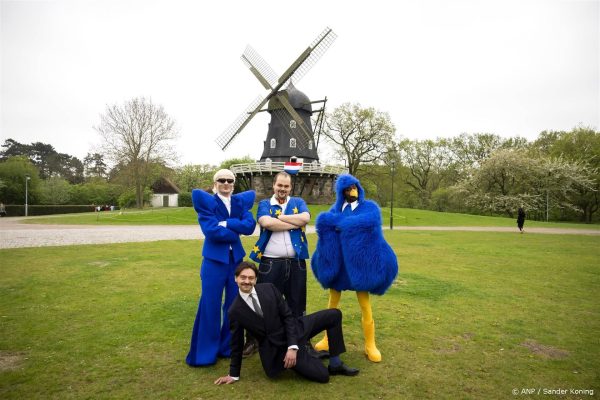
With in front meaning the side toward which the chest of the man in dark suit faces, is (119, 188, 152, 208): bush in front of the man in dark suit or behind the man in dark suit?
behind

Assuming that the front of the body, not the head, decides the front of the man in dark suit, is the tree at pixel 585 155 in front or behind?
behind

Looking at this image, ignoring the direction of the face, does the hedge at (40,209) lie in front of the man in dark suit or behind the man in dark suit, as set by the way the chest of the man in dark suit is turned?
behind

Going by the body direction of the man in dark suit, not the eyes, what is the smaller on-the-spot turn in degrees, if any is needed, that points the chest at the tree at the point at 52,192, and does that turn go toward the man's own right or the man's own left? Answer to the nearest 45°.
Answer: approximately 135° to the man's own right

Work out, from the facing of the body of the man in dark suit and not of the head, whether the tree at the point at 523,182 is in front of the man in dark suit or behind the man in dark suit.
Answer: behind

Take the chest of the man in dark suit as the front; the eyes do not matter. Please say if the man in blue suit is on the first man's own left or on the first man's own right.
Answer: on the first man's own right

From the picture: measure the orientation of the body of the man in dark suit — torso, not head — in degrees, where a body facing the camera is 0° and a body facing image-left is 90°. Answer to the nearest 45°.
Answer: approximately 0°
